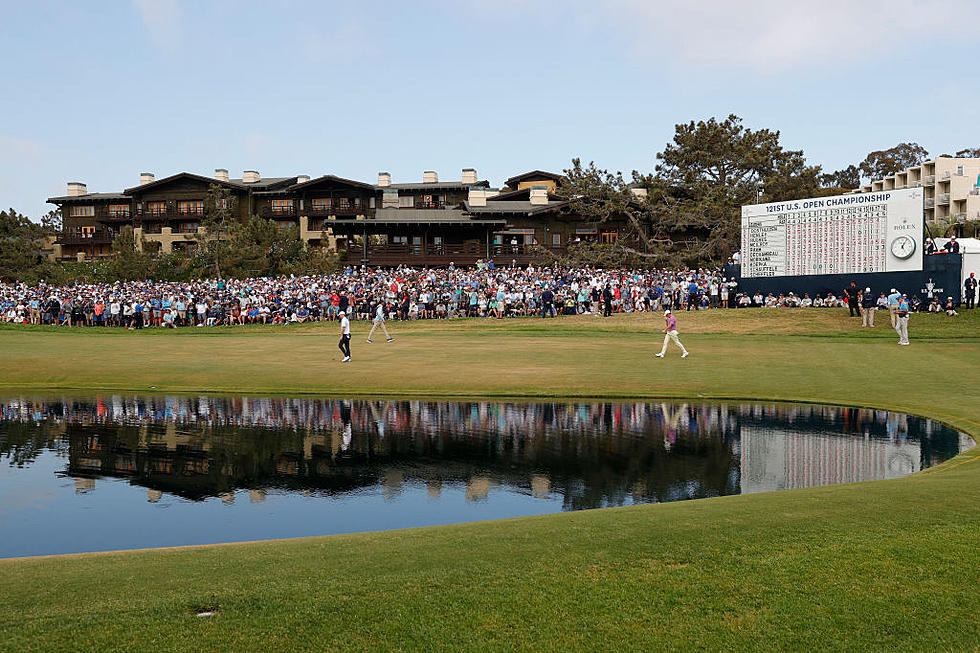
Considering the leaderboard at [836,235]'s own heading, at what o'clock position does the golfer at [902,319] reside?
The golfer is roughly at 10 o'clock from the leaderboard.

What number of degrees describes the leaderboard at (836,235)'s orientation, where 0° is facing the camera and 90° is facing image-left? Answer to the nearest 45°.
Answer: approximately 45°
